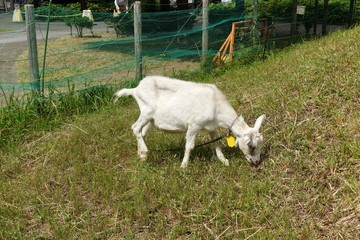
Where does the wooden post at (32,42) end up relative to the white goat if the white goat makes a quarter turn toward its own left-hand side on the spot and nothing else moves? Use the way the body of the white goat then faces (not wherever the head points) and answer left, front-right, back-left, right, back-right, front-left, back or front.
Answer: front-left

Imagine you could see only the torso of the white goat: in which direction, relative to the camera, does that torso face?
to the viewer's right

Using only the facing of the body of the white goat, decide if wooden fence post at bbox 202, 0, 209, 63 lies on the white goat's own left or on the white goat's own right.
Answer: on the white goat's own left

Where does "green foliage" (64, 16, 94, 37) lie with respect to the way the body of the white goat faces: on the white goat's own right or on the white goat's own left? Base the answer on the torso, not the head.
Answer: on the white goat's own left

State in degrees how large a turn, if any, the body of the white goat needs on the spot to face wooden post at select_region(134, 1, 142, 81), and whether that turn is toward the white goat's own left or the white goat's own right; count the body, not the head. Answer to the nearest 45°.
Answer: approximately 90° to the white goat's own left

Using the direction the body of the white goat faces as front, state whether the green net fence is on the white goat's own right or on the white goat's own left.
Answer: on the white goat's own left

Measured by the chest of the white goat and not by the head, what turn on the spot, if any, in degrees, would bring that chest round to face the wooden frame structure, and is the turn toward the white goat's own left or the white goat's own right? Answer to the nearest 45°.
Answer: approximately 90° to the white goat's own left
